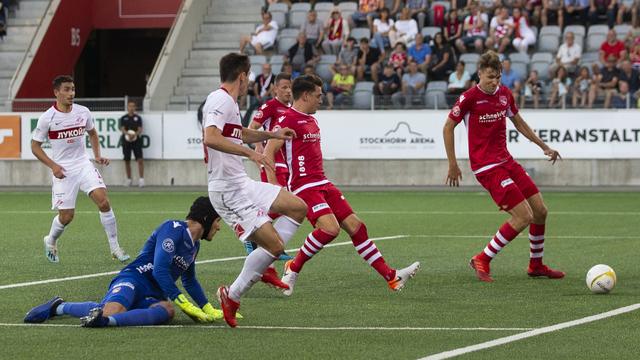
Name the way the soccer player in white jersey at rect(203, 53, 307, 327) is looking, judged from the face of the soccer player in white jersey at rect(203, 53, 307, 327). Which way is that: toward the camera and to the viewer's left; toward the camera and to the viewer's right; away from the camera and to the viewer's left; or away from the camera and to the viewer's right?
away from the camera and to the viewer's right

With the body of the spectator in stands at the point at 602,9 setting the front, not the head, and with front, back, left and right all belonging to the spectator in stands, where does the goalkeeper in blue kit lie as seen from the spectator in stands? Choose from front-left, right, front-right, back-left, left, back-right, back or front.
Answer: front

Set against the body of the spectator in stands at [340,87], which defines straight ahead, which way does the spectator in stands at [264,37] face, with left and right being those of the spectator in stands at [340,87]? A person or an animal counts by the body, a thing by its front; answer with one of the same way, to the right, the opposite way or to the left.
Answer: the same way

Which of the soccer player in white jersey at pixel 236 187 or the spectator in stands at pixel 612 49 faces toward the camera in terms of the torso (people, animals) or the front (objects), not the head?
the spectator in stands

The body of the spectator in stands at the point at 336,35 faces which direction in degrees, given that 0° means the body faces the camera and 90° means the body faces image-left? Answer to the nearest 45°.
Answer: approximately 45°

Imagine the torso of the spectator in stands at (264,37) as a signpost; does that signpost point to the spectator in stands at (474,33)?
no

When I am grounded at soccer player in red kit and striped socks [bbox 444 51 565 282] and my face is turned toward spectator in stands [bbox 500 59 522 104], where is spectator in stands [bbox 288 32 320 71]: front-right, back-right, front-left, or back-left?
front-left

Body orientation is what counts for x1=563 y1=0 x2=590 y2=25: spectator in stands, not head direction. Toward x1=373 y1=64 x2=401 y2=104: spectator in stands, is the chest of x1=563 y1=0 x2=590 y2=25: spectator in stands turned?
no

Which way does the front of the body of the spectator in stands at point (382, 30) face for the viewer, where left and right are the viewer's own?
facing the viewer and to the left of the viewer

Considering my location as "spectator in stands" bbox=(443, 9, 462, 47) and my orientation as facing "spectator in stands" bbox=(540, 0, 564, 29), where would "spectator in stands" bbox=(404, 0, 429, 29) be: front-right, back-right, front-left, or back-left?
back-left

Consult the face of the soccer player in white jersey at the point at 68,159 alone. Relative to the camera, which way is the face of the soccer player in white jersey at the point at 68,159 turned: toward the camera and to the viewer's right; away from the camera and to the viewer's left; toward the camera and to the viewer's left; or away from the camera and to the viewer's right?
toward the camera and to the viewer's right

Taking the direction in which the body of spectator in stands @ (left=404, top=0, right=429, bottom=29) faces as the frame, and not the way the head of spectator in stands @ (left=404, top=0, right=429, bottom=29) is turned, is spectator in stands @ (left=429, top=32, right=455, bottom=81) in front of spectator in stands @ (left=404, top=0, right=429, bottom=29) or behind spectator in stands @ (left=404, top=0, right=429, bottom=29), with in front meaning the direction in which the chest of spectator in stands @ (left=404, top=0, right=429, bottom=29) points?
in front

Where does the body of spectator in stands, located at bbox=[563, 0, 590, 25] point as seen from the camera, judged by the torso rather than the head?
toward the camera

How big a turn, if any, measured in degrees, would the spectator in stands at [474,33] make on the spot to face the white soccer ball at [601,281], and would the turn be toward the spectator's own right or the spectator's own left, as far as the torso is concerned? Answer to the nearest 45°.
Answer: approximately 45° to the spectator's own left

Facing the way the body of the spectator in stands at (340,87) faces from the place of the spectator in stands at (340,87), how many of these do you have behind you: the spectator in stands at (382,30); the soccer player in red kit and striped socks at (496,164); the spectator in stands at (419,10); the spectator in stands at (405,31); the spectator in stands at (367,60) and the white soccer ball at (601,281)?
4

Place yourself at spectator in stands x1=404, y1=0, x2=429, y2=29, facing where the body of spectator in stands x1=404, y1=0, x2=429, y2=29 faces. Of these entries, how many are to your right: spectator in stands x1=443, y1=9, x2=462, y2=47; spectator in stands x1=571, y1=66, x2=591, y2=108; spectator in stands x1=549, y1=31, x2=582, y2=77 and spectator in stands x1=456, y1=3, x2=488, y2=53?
0

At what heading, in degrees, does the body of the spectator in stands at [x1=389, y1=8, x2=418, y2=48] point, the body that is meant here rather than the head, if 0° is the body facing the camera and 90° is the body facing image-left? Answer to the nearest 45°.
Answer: approximately 45°

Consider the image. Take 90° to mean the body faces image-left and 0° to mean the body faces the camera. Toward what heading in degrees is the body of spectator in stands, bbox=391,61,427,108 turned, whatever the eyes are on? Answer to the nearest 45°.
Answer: approximately 45°

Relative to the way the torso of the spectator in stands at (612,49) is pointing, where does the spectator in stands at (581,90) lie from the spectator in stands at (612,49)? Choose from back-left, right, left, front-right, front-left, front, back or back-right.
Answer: front-right

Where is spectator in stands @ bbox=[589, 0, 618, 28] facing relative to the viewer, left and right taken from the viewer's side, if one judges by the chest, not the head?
facing the viewer
